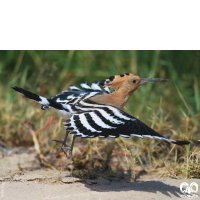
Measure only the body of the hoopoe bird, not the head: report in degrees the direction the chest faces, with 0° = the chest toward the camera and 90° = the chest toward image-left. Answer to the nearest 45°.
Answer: approximately 270°
